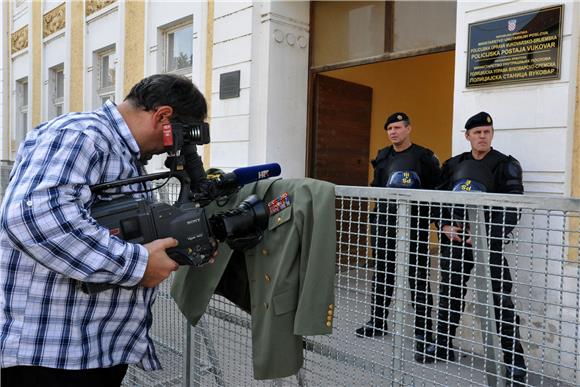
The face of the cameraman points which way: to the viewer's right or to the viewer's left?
to the viewer's right

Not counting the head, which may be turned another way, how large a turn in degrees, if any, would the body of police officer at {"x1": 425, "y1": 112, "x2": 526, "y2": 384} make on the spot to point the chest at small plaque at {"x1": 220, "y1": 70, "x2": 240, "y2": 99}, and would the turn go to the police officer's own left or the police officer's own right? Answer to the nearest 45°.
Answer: approximately 90° to the police officer's own right

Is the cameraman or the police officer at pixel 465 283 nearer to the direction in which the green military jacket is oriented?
the cameraman

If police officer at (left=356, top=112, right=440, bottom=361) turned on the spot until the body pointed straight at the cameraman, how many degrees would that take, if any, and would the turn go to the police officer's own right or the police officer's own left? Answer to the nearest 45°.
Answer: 0° — they already face them

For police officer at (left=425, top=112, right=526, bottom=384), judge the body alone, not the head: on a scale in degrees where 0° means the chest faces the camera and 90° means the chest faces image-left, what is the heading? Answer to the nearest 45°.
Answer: approximately 45°

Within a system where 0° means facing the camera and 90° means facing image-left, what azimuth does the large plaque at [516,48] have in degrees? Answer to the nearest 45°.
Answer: approximately 45°

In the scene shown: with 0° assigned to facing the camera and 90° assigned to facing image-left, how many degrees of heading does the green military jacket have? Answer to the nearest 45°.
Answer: approximately 45°

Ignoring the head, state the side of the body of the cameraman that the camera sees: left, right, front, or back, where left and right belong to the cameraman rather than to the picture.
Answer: right

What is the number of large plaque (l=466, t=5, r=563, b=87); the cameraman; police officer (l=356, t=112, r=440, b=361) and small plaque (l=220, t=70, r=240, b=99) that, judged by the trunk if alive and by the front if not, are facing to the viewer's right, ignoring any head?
1

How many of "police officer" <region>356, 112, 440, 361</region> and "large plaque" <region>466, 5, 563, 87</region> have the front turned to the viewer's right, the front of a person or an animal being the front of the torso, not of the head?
0
